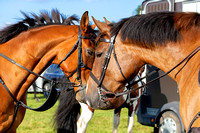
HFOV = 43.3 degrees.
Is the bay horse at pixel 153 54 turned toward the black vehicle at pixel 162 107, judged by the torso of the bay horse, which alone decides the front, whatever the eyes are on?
no

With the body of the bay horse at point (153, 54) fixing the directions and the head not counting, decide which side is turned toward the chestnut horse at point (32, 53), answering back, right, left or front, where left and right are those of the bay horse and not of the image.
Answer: front

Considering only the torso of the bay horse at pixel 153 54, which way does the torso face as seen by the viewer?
to the viewer's left

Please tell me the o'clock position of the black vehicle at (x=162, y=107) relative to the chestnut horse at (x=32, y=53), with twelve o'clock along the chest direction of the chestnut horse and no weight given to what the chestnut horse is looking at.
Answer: The black vehicle is roughly at 11 o'clock from the chestnut horse.

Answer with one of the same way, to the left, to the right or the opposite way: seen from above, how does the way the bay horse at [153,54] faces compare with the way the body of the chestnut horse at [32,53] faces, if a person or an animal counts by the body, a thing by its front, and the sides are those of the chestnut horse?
the opposite way

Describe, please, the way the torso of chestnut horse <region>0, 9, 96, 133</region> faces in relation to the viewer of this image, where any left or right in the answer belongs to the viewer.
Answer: facing to the right of the viewer

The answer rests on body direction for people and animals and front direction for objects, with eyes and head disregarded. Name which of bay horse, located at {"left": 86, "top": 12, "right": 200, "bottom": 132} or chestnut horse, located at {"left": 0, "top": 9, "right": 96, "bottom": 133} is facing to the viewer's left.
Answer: the bay horse
